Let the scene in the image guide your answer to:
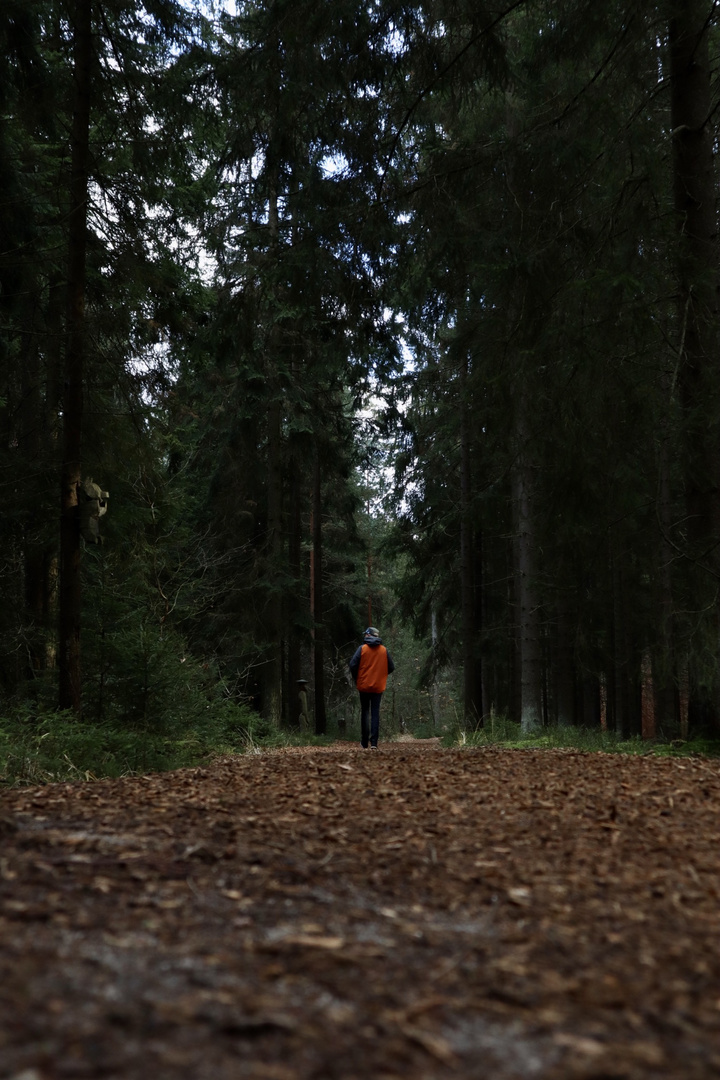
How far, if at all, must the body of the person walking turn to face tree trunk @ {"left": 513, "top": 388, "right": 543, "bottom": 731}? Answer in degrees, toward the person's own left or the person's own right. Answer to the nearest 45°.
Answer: approximately 45° to the person's own right

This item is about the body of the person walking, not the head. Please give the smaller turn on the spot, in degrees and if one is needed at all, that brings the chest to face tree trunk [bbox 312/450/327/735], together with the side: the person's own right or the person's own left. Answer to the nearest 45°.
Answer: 0° — they already face it

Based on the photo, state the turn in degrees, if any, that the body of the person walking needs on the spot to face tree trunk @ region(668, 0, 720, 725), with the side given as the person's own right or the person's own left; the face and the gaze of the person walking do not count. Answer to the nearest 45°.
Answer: approximately 135° to the person's own right

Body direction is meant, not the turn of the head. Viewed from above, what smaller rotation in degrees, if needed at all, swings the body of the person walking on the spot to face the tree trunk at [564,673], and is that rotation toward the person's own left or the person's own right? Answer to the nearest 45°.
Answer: approximately 45° to the person's own right

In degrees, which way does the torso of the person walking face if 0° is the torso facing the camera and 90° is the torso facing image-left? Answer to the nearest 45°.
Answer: approximately 180°

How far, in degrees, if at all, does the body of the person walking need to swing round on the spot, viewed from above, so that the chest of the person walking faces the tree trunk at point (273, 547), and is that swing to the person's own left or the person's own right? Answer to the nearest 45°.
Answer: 0° — they already face it
